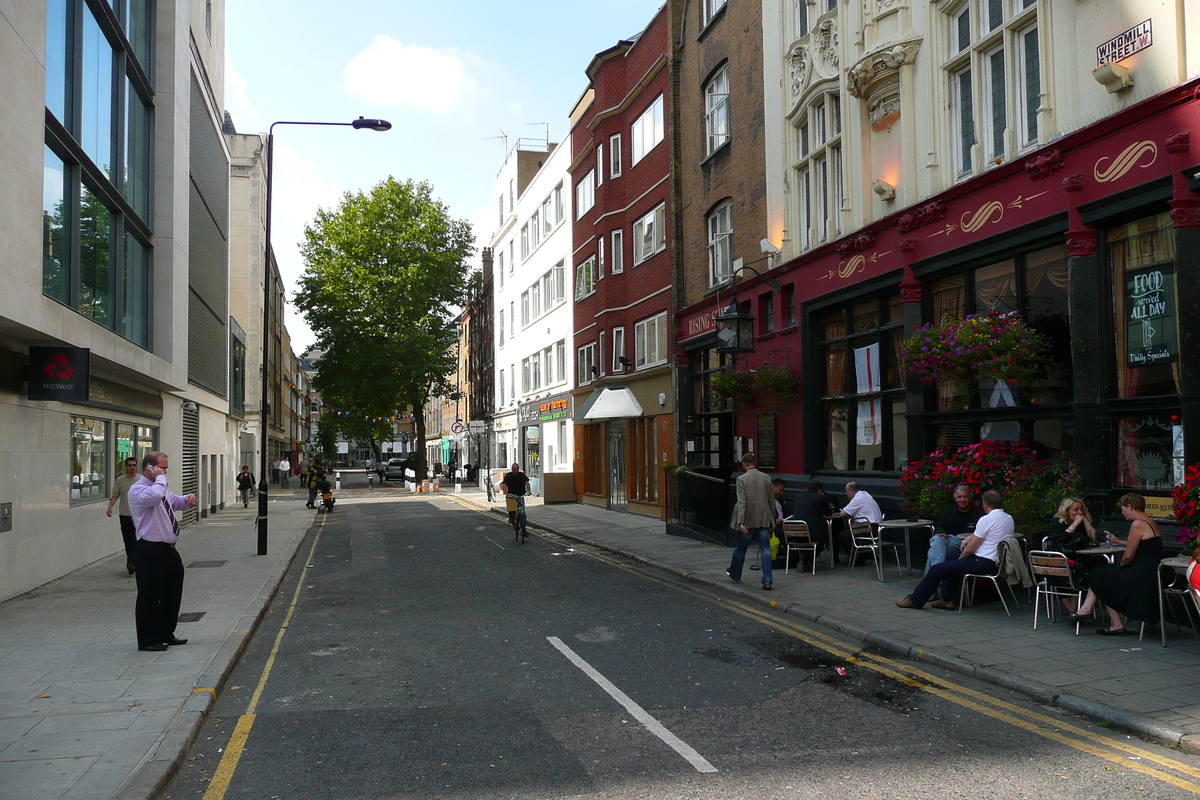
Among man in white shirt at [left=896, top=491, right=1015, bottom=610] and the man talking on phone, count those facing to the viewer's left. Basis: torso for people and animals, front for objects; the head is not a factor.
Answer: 1

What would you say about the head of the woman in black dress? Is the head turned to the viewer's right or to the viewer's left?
to the viewer's left

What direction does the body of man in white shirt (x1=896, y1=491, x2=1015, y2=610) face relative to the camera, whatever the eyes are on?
to the viewer's left

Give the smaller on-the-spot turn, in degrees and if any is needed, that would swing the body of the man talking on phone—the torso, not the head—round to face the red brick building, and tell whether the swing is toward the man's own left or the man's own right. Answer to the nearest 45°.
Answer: approximately 90° to the man's own left

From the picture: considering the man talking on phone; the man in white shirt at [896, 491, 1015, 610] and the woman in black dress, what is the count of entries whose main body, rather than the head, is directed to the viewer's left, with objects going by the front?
2

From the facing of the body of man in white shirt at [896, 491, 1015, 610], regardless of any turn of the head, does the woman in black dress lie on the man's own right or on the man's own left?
on the man's own left

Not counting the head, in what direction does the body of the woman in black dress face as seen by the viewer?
to the viewer's left

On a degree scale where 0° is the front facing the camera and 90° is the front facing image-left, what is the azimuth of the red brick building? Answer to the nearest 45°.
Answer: approximately 45°

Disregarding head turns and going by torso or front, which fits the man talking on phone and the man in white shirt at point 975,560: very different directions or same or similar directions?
very different directions

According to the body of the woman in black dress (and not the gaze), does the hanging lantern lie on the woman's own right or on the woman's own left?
on the woman's own right

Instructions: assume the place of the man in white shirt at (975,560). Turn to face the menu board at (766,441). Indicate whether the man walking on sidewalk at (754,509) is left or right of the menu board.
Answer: left

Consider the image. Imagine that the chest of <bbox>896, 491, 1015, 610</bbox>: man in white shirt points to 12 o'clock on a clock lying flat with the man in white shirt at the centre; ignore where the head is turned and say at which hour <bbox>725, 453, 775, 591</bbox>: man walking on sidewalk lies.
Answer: The man walking on sidewalk is roughly at 1 o'clock from the man in white shirt.
